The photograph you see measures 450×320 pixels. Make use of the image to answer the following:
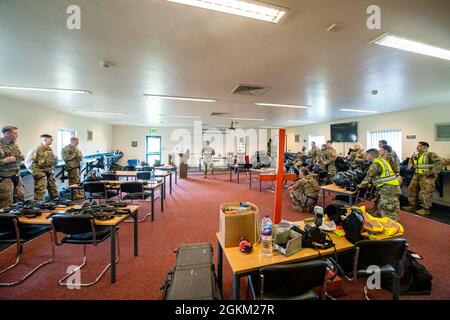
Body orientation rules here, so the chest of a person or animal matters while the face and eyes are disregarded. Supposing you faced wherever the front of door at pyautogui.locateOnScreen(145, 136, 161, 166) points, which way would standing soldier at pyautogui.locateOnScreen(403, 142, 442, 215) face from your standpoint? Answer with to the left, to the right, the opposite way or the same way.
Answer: to the right

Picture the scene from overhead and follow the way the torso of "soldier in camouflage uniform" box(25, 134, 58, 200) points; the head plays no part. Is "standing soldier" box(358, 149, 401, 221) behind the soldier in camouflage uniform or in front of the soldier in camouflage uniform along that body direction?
in front

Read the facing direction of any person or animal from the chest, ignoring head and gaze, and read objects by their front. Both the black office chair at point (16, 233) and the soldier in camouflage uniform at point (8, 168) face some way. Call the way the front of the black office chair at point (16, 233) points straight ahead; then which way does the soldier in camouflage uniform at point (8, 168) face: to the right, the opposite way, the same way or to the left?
to the right

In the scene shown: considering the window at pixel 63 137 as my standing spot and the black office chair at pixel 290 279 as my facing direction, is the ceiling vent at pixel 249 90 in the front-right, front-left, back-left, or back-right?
front-left

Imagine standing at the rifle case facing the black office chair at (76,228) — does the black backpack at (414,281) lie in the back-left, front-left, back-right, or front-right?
back-right

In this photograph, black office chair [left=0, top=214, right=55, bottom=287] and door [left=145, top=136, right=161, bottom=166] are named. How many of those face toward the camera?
1

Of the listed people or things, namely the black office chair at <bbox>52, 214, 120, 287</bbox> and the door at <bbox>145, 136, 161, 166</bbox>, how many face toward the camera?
1

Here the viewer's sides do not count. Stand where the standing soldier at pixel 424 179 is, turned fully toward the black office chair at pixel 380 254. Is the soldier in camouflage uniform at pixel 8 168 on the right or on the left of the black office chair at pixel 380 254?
right

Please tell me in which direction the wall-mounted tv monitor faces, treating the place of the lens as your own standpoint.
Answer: facing the viewer and to the left of the viewer

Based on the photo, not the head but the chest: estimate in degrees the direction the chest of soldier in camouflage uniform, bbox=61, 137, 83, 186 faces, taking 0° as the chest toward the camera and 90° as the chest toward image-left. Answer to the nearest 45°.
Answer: approximately 315°

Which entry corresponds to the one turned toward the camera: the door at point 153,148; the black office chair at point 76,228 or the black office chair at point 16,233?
the door

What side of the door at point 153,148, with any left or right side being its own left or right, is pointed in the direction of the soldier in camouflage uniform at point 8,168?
front

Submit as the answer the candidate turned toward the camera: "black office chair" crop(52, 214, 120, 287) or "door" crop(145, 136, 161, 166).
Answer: the door

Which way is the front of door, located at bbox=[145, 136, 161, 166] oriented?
toward the camera

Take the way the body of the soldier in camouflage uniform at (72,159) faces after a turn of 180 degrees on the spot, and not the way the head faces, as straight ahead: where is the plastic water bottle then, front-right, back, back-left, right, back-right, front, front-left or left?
back-left

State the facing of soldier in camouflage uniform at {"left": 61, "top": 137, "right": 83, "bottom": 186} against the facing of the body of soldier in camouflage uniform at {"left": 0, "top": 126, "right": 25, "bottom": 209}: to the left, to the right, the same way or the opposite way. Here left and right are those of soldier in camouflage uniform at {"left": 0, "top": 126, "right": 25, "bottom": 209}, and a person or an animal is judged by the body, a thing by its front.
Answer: the same way

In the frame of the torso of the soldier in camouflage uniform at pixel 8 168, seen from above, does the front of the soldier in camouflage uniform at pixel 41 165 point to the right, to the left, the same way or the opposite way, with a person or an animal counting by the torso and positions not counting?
the same way
